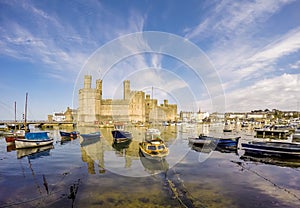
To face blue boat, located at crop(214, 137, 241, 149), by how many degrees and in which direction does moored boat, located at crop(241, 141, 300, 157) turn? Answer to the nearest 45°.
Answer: approximately 45° to its right

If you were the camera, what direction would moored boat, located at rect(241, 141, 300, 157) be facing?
facing to the left of the viewer

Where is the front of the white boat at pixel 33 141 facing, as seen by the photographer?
facing to the left of the viewer

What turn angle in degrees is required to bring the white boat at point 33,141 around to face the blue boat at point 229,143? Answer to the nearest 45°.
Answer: approximately 135° to its left

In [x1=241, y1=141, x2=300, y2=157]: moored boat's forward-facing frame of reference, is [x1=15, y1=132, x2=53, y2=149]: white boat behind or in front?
in front
